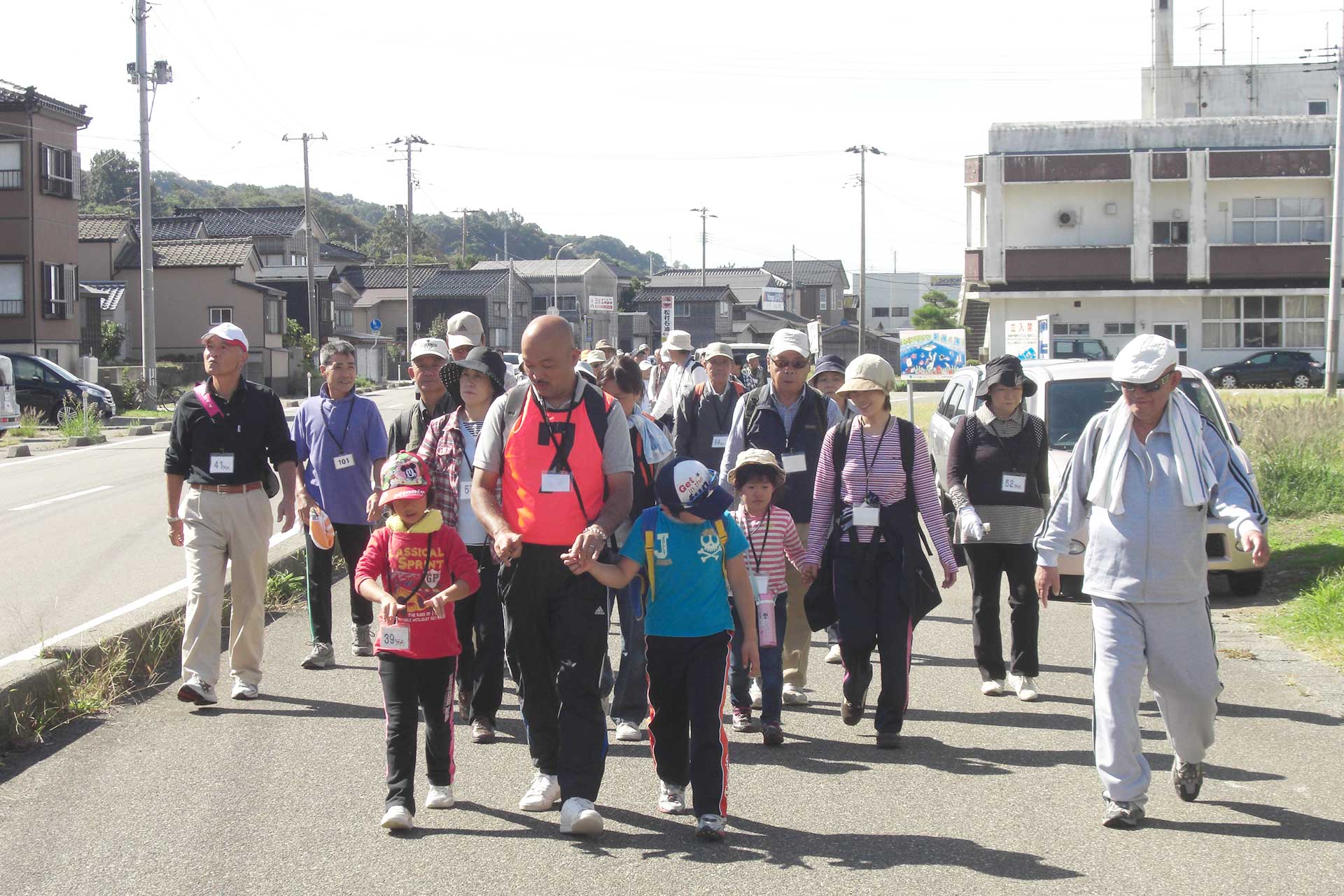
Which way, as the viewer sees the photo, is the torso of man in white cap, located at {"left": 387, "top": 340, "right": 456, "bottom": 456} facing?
toward the camera

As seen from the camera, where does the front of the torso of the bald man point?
toward the camera

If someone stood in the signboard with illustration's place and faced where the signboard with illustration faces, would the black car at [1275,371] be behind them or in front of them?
behind

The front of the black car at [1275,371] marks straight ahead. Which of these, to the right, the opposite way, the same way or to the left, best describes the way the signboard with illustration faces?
to the left

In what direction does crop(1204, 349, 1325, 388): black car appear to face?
to the viewer's left

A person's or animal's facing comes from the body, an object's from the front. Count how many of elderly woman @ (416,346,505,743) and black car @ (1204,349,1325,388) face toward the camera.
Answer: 1

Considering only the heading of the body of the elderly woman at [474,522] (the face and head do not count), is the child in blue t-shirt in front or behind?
in front

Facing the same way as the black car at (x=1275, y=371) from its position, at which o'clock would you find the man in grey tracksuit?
The man in grey tracksuit is roughly at 9 o'clock from the black car.

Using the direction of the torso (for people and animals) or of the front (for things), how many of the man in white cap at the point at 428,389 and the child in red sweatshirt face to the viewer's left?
0

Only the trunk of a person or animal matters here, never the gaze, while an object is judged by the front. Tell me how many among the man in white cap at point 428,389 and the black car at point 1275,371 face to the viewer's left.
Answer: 1

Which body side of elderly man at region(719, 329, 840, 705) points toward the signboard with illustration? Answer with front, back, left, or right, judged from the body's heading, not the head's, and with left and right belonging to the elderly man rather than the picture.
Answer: back

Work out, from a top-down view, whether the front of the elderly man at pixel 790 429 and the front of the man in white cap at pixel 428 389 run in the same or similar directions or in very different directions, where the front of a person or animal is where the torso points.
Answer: same or similar directions

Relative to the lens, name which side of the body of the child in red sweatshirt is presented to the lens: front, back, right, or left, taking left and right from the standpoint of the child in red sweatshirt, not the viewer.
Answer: front

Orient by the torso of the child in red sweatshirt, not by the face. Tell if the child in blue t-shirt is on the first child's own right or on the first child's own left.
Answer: on the first child's own left
